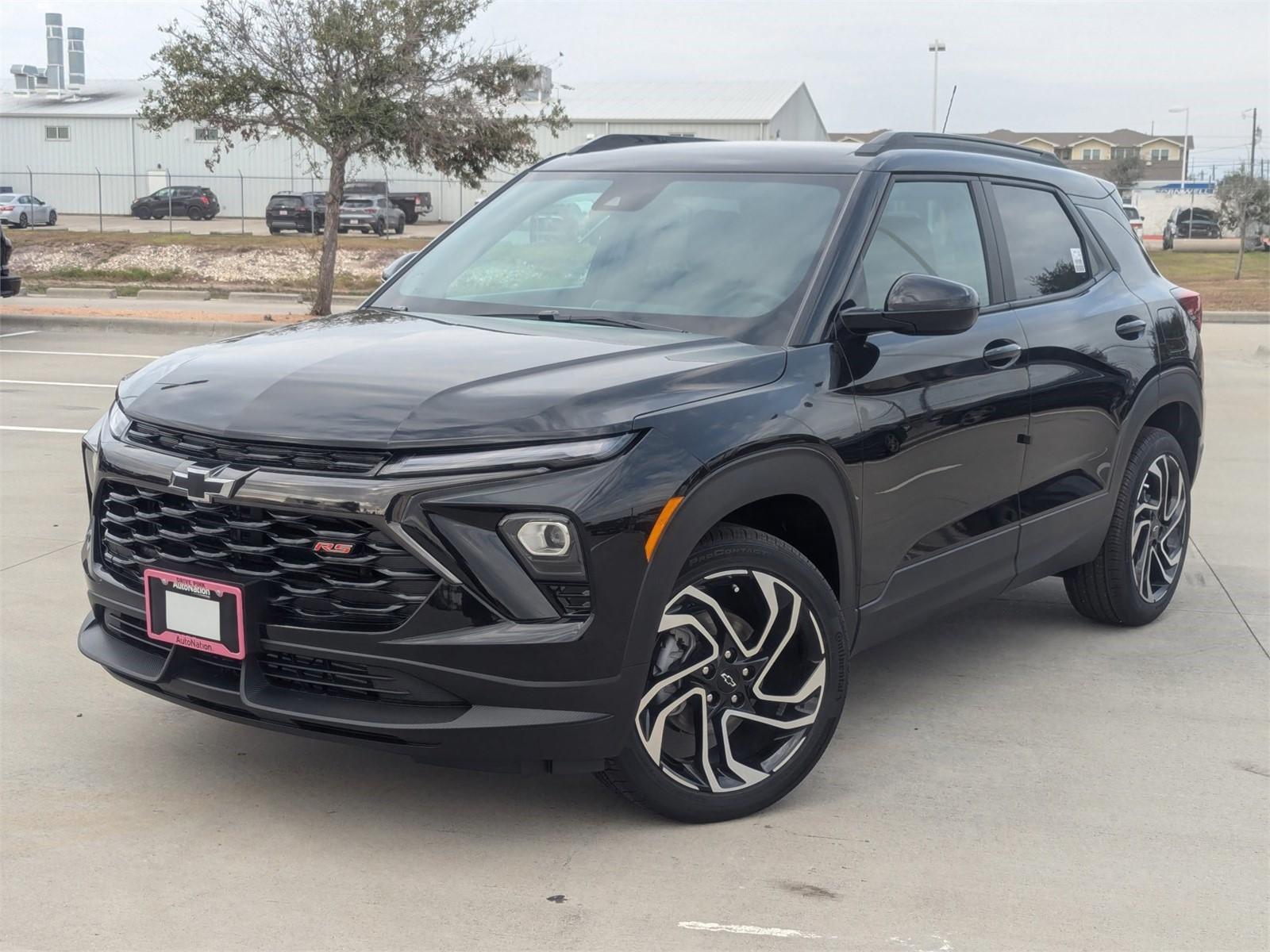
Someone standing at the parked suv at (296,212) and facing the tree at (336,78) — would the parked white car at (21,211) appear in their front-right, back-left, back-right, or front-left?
back-right

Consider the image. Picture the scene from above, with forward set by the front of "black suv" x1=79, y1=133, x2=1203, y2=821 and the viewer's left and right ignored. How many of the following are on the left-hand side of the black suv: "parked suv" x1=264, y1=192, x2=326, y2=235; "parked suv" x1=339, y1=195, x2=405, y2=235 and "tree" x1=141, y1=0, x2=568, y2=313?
0

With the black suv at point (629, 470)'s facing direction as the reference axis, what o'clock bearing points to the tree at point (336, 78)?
The tree is roughly at 4 o'clock from the black suv.

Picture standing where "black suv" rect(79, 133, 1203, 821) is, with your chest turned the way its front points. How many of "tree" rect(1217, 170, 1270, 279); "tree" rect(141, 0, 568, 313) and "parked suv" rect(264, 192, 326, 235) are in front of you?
0

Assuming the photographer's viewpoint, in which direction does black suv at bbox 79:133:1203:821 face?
facing the viewer and to the left of the viewer

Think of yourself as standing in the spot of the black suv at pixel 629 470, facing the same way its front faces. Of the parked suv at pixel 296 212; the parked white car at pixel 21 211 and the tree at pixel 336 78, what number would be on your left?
0

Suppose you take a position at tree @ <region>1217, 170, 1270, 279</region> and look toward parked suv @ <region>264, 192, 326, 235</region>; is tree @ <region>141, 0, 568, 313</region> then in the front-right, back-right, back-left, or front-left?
front-left

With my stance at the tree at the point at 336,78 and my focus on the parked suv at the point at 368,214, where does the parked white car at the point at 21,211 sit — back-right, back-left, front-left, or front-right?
front-left

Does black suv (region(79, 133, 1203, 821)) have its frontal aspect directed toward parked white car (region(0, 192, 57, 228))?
no

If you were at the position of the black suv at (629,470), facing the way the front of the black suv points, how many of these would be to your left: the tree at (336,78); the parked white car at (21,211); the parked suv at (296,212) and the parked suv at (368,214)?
0

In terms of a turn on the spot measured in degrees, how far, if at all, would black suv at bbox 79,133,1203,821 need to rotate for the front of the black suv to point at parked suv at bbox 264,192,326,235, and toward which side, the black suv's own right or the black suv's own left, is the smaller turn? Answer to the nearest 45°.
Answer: approximately 135° to the black suv's own right

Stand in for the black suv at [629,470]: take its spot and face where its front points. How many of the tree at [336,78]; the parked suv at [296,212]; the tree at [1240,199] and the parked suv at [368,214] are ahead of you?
0

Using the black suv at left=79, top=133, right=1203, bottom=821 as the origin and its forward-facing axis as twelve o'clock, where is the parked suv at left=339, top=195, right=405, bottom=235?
The parked suv is roughly at 4 o'clock from the black suv.

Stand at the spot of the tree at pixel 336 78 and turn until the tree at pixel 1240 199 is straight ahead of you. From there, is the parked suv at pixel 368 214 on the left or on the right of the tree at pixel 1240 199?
left

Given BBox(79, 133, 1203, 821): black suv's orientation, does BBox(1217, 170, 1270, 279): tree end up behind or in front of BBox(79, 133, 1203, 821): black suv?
behind
